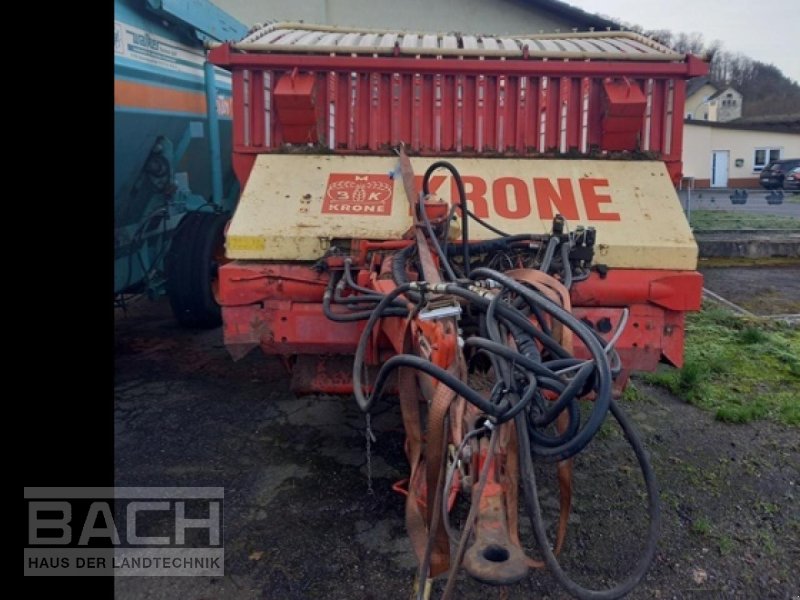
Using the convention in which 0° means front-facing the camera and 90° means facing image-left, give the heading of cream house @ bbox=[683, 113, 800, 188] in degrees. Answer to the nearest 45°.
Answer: approximately 0°

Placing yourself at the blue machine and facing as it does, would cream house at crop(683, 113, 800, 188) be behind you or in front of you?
behind

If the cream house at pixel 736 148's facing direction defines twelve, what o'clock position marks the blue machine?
The blue machine is roughly at 12 o'clock from the cream house.

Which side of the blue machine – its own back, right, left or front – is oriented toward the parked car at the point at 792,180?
back

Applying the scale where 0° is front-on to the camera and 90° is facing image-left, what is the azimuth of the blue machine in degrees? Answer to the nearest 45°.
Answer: approximately 45°

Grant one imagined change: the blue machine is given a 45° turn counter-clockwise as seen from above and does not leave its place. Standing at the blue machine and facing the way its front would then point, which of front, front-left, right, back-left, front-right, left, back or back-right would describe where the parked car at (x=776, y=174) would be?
back-left
